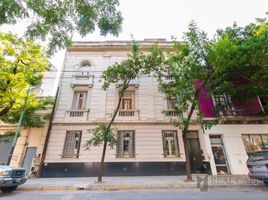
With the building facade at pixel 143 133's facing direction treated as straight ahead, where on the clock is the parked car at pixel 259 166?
The parked car is roughly at 10 o'clock from the building facade.

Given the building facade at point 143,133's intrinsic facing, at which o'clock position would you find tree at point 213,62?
The tree is roughly at 10 o'clock from the building facade.

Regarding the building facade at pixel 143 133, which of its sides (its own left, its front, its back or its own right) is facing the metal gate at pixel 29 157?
right

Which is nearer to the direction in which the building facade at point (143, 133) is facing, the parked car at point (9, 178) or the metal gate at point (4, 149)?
the parked car

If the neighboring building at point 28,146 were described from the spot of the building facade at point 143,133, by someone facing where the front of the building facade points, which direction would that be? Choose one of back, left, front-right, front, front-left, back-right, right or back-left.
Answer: right

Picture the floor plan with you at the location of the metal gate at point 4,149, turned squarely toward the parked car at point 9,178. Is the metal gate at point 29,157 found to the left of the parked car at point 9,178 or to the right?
left

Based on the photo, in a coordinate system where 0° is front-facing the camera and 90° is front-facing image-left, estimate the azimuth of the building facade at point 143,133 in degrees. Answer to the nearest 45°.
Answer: approximately 0°

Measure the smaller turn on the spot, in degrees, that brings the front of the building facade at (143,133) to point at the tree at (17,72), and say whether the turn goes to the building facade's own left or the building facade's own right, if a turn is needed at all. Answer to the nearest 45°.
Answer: approximately 45° to the building facade's own right

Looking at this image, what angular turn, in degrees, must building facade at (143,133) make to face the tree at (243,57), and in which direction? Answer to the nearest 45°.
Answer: approximately 45° to its left

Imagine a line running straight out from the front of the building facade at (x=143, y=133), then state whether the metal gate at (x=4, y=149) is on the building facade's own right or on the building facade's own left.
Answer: on the building facade's own right

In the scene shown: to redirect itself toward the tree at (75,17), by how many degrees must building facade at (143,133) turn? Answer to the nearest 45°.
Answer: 0° — it already faces it
